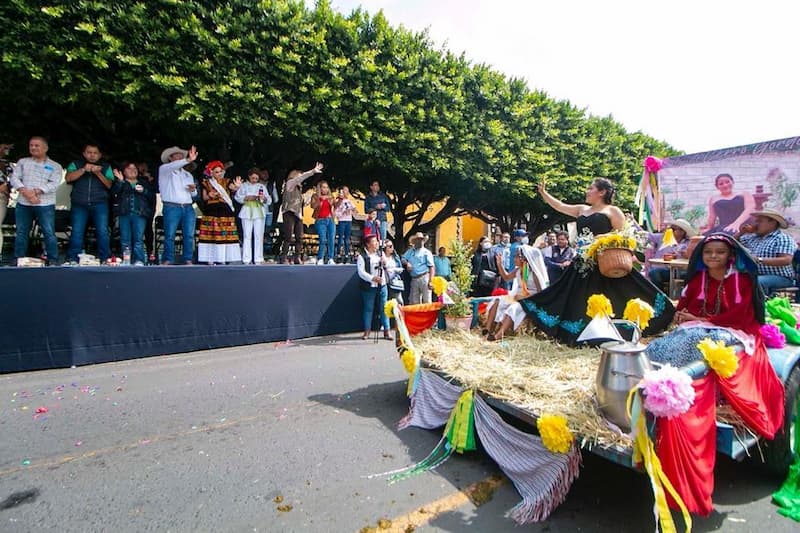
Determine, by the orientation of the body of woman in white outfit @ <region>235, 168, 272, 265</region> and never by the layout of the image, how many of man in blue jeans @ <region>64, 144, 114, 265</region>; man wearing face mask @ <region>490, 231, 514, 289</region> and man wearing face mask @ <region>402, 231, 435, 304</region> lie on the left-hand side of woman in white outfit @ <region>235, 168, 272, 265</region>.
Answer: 2

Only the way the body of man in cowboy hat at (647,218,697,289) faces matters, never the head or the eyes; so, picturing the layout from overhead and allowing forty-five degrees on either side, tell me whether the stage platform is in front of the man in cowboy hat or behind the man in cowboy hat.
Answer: in front

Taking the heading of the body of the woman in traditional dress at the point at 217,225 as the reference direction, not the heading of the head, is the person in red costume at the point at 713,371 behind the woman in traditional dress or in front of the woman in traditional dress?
in front

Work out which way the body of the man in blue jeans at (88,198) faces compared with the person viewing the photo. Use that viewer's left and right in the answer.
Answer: facing the viewer

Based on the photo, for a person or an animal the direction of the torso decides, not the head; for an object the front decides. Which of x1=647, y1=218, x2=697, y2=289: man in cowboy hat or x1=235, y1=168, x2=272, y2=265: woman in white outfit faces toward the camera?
the woman in white outfit

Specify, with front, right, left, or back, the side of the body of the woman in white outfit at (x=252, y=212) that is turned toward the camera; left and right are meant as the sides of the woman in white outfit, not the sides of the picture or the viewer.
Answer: front

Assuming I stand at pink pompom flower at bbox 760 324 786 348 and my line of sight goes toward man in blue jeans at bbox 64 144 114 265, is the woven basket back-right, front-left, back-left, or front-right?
front-right

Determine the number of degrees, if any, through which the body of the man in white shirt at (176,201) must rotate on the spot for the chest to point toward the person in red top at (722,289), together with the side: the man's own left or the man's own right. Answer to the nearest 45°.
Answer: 0° — they already face them

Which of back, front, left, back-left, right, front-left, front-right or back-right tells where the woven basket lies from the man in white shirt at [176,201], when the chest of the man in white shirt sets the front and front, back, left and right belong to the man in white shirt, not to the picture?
front

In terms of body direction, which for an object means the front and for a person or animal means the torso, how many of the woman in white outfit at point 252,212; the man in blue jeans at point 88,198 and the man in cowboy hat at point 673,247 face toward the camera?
2
